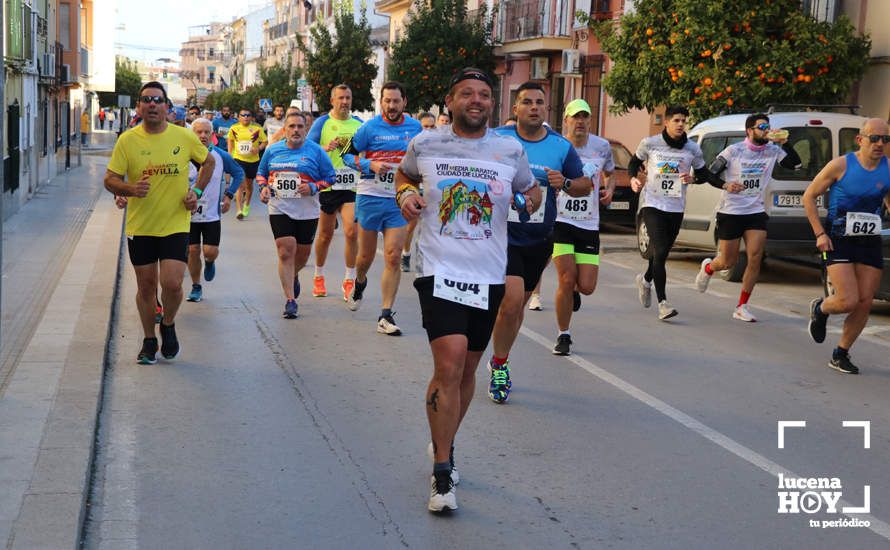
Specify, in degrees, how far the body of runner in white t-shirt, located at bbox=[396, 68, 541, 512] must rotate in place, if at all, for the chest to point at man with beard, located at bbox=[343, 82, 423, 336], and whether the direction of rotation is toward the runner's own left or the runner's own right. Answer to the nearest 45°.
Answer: approximately 180°

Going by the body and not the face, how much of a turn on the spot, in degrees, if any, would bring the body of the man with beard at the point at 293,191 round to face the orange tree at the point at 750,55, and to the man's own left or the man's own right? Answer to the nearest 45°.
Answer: approximately 135° to the man's own left

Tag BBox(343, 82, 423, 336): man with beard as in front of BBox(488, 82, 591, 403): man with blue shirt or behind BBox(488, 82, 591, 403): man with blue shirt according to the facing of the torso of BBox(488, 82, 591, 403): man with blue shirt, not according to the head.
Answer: behind

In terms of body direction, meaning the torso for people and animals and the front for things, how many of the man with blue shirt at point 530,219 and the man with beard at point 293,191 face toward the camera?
2

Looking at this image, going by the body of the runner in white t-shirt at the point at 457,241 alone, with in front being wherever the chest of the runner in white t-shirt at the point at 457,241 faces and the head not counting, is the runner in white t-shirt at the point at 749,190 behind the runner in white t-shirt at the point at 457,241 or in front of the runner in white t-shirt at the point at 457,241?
behind
